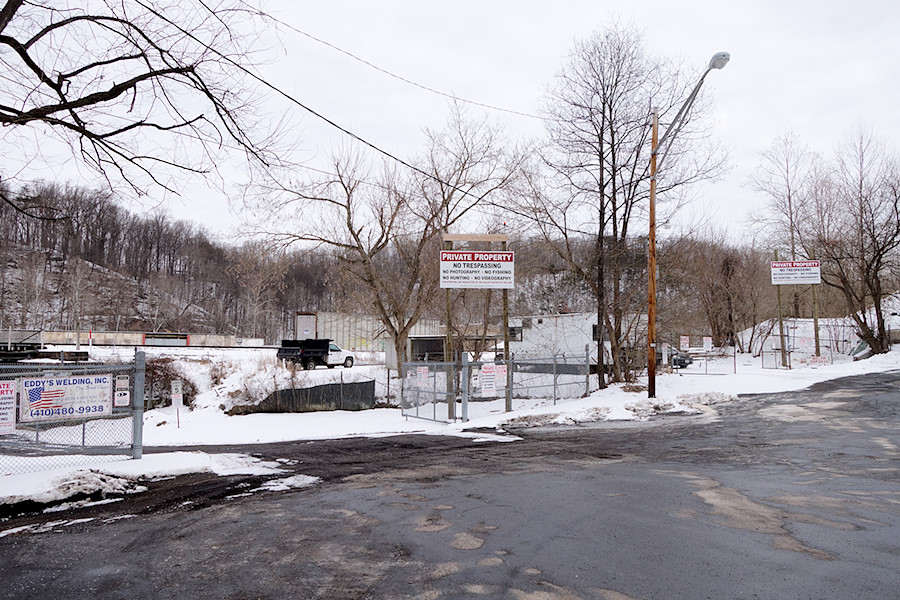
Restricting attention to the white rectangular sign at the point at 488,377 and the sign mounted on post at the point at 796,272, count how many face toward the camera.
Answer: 2

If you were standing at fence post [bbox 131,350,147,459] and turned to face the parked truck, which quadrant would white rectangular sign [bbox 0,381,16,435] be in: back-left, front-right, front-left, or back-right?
back-left

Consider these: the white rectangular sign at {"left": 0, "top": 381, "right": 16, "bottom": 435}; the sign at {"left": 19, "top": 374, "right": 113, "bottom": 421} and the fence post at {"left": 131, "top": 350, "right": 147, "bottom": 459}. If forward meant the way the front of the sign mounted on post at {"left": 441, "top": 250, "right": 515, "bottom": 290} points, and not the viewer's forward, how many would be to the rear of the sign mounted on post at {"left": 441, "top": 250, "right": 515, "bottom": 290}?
0

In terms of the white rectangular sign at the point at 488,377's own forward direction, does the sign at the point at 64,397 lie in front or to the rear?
in front

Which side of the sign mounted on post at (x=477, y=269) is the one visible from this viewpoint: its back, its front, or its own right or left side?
front

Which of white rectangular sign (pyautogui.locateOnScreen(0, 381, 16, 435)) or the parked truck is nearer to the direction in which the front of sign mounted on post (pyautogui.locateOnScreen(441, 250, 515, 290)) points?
the white rectangular sign

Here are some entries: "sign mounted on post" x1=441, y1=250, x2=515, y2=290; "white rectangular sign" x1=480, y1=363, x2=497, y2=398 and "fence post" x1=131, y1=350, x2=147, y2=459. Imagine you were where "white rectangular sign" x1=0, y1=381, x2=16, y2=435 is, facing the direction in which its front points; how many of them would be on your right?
0

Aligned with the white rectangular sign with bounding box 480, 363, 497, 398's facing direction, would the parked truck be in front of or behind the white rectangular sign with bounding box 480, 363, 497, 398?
behind

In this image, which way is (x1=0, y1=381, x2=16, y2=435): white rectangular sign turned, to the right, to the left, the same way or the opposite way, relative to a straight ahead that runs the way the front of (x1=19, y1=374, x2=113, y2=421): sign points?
the same way

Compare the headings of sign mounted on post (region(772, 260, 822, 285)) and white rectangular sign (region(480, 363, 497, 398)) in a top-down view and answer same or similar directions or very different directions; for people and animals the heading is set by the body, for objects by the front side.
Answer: same or similar directions

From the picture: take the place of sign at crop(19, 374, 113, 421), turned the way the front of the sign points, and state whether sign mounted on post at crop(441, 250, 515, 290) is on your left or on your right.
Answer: on your left

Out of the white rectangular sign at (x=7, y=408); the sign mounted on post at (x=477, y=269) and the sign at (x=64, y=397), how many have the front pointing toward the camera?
3

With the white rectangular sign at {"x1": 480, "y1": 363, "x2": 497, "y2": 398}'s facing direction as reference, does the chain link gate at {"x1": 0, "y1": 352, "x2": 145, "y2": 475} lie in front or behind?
in front

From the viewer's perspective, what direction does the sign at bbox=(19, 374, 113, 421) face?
toward the camera

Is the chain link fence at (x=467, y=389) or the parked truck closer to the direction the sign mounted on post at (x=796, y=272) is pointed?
the chain link fence

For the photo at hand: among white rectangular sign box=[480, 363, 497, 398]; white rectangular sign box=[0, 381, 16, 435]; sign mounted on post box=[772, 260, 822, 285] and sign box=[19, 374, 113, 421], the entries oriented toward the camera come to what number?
4
